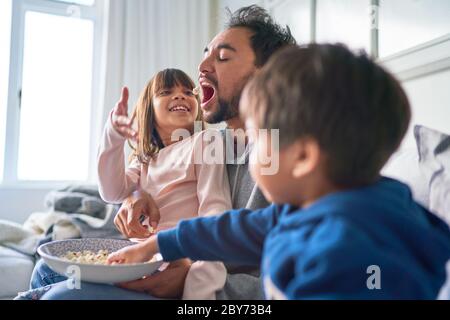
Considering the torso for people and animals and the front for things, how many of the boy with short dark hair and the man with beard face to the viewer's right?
0

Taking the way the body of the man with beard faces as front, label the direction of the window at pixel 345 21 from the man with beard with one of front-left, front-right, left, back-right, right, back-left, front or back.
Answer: back

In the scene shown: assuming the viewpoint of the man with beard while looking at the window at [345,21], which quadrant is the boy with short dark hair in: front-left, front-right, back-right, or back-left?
back-right

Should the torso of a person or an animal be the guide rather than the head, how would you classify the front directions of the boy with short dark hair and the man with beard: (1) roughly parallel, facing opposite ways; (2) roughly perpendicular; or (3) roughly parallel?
roughly perpendicular

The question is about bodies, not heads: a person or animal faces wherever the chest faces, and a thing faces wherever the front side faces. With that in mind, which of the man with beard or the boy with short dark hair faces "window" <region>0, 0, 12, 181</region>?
the boy with short dark hair

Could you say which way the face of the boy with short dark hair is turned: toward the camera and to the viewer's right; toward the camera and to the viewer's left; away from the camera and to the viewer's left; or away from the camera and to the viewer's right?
away from the camera and to the viewer's left

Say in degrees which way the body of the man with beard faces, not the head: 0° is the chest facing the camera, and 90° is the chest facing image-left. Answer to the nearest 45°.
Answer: approximately 45°

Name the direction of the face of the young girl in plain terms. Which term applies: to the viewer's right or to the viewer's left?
to the viewer's right

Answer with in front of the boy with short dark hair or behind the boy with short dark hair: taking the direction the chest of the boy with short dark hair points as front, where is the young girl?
in front

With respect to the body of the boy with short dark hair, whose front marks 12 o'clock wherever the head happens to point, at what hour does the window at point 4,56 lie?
The window is roughly at 12 o'clock from the boy with short dark hair.

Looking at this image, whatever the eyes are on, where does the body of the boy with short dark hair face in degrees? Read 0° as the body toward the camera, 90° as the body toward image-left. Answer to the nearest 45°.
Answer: approximately 135°
